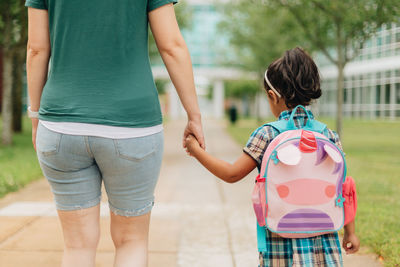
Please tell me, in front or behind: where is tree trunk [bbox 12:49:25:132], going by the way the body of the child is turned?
in front

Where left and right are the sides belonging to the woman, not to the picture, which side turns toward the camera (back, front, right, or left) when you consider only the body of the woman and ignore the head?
back

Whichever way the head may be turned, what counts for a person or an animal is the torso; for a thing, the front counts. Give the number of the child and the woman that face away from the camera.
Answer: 2

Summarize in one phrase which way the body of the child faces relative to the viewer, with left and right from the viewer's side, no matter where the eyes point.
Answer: facing away from the viewer

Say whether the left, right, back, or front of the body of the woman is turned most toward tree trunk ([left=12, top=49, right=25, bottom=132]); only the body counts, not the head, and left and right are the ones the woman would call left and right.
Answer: front

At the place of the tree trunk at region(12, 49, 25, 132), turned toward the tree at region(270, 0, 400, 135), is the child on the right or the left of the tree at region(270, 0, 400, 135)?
right

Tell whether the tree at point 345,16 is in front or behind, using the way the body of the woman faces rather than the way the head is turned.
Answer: in front

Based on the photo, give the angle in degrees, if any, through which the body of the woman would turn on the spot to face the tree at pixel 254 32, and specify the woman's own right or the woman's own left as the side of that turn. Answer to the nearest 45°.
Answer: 0° — they already face it
